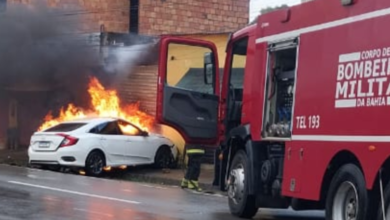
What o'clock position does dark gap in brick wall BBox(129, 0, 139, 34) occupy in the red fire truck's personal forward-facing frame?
The dark gap in brick wall is roughly at 1 o'clock from the red fire truck.

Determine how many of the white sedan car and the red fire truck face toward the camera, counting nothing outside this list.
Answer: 0

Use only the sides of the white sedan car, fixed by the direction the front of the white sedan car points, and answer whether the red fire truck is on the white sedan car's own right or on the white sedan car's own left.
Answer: on the white sedan car's own right

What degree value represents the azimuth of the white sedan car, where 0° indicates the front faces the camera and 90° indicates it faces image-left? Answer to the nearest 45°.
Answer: approximately 225°

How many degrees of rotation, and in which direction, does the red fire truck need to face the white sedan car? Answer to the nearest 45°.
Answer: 0° — it already faces it

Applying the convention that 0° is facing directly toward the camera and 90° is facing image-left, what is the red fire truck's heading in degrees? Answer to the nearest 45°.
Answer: approximately 135°

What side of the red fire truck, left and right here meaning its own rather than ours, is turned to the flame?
front

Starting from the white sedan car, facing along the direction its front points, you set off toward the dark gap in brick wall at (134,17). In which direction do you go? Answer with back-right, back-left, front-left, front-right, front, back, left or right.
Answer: front-left
